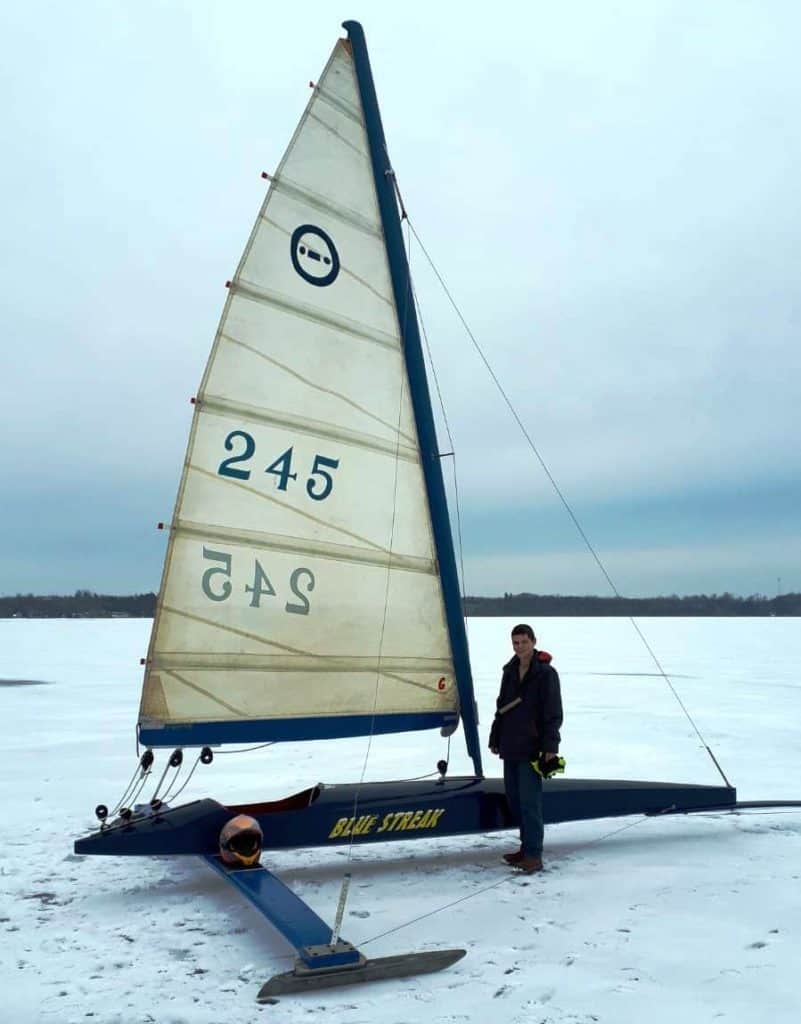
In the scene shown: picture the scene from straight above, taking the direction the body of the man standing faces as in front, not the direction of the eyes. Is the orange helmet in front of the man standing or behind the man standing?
in front

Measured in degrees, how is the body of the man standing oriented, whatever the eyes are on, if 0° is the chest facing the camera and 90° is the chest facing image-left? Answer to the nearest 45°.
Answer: approximately 45°
